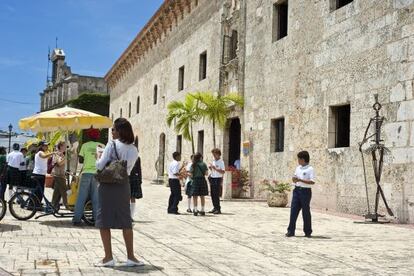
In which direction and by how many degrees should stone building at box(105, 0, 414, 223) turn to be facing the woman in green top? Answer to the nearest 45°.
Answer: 0° — it already faces them

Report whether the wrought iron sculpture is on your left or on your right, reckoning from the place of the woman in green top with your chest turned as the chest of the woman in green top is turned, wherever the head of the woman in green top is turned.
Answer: on your right

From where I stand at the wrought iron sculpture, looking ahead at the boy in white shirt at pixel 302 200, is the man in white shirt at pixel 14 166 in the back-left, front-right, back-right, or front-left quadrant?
front-right

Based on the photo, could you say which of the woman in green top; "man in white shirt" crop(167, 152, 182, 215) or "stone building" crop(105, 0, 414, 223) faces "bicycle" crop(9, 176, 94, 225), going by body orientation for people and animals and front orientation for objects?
the stone building

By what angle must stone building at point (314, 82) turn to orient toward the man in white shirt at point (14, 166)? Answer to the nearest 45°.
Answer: approximately 45° to its right

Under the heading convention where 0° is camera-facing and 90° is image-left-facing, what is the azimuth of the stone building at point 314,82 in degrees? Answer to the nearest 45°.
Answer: approximately 45°
